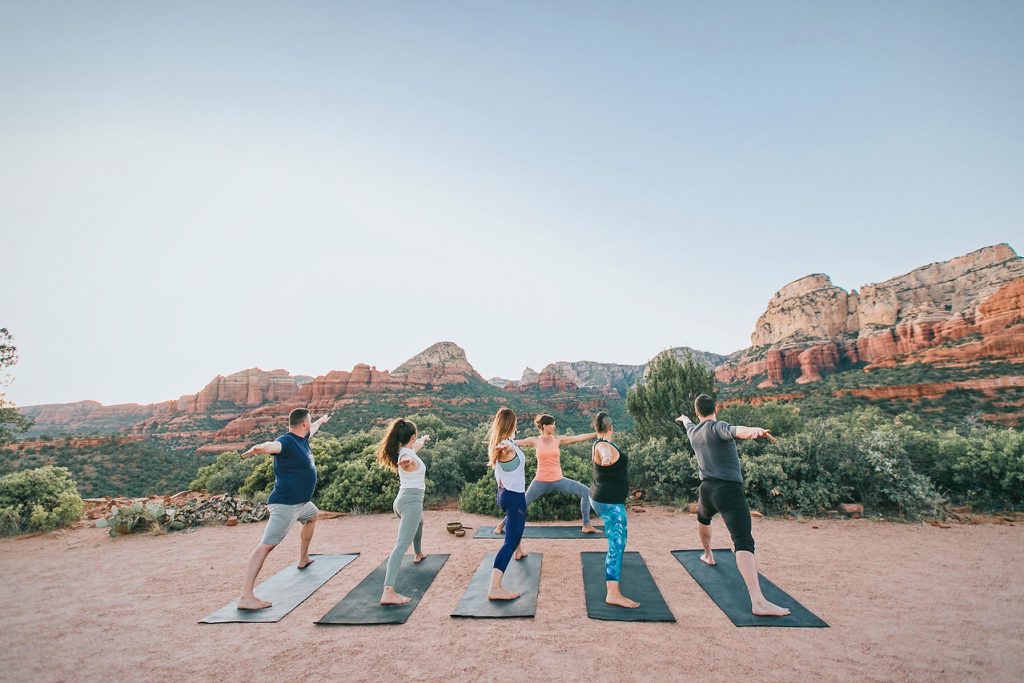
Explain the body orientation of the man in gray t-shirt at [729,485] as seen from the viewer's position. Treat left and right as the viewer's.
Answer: facing away from the viewer and to the right of the viewer

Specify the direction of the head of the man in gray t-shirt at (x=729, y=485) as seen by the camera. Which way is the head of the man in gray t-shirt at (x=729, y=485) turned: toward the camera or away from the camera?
away from the camera

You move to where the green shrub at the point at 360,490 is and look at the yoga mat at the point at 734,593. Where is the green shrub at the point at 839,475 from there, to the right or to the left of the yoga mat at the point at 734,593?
left

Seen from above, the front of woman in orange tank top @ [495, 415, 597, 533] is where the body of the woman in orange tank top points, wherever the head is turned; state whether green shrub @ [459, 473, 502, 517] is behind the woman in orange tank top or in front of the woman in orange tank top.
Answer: behind
